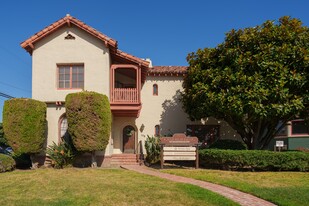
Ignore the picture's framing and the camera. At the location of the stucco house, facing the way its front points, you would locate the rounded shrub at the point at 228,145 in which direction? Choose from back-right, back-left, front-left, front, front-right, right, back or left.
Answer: left

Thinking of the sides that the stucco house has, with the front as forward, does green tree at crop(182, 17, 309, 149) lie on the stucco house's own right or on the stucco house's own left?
on the stucco house's own left

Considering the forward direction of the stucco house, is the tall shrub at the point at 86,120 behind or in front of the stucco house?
in front

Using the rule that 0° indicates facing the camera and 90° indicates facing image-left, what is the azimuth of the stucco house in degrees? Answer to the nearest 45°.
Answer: approximately 0°

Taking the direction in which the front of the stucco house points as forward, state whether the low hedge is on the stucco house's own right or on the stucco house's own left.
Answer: on the stucco house's own left
